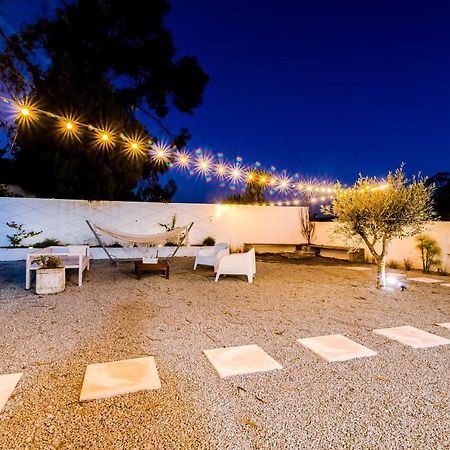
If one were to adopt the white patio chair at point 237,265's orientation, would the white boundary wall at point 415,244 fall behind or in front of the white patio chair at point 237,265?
behind

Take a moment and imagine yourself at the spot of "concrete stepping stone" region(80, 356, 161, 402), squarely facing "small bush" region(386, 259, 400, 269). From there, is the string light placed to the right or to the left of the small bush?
left

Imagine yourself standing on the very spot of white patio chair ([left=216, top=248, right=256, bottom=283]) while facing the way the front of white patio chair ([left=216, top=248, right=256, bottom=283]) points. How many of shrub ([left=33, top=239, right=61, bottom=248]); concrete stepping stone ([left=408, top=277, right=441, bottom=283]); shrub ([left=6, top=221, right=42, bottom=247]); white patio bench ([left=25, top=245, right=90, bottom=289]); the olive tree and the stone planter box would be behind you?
2

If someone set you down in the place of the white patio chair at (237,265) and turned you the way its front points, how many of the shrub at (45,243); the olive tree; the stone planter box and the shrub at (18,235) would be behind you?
1

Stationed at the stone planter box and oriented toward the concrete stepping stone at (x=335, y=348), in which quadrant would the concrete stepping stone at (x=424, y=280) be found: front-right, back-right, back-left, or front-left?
front-left

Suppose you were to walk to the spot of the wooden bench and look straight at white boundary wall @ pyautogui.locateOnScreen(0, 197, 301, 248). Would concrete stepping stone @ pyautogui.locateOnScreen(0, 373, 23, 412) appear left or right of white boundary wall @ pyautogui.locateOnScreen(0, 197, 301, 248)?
left

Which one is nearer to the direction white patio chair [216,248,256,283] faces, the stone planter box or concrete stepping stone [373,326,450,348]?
the stone planter box

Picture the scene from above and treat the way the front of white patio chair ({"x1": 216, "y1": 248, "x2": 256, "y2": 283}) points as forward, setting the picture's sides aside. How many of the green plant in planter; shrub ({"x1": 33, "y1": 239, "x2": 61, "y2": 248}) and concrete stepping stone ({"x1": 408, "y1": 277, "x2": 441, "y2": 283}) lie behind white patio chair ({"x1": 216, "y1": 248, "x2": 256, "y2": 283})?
1

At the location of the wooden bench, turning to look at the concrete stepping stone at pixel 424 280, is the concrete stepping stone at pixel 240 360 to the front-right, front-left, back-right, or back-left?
front-right

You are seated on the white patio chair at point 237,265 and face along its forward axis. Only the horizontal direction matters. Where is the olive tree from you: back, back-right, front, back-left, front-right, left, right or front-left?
back

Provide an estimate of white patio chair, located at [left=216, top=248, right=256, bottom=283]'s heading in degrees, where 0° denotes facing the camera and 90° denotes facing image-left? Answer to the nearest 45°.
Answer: approximately 90°

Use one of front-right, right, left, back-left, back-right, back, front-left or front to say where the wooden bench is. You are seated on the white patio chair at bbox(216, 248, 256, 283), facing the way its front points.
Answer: back-right
